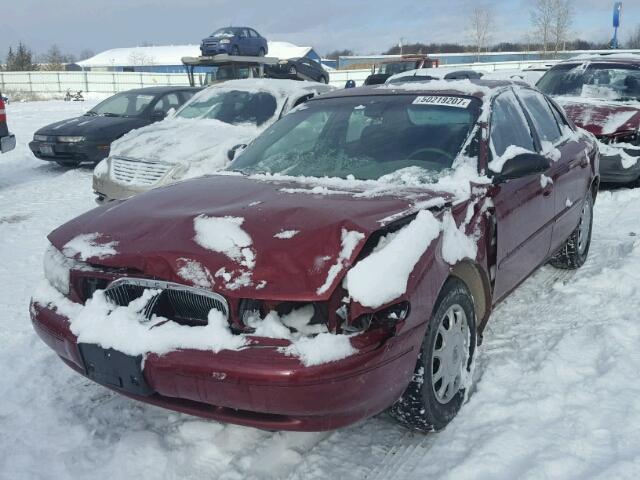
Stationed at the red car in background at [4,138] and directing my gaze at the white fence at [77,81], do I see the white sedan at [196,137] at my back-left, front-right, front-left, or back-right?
back-right

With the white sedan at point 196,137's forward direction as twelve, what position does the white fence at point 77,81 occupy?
The white fence is roughly at 4 o'clock from the white sedan.

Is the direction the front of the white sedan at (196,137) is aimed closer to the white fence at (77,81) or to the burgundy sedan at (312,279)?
the burgundy sedan

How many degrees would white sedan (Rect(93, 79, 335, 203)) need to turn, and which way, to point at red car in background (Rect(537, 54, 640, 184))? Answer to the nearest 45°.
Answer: approximately 135° to its left

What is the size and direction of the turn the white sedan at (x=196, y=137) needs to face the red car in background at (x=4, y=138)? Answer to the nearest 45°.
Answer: approximately 90° to its right

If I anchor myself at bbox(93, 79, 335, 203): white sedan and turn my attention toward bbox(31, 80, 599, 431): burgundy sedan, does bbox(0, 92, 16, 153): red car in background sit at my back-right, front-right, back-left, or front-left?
back-right

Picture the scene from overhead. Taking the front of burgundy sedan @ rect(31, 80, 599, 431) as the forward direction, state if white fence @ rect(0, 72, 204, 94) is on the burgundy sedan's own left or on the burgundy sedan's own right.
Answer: on the burgundy sedan's own right

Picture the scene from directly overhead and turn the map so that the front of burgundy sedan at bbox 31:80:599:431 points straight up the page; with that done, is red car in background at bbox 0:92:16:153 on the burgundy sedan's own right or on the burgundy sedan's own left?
on the burgundy sedan's own right

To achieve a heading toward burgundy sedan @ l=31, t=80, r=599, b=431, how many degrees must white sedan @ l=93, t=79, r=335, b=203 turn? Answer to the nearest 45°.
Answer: approximately 45° to its left

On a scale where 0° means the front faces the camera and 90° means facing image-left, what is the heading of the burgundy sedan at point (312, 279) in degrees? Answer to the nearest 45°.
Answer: approximately 45°

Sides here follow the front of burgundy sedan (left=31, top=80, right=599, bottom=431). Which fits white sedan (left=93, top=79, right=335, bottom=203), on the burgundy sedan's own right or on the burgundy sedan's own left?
on the burgundy sedan's own right

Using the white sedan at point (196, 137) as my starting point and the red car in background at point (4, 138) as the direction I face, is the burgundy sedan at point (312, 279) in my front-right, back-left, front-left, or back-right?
back-left
